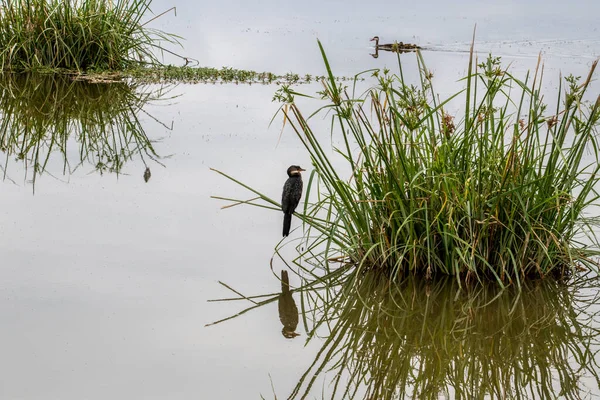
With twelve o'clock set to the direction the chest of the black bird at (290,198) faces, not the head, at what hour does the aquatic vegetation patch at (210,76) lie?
The aquatic vegetation patch is roughly at 10 o'clock from the black bird.

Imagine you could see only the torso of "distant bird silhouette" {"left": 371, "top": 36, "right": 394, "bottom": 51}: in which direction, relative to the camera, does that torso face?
to the viewer's left

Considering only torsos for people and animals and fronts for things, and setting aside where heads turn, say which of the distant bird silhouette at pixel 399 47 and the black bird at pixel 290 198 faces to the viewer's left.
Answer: the distant bird silhouette

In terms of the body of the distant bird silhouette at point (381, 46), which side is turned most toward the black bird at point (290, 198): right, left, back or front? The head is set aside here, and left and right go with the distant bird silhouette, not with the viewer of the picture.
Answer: left

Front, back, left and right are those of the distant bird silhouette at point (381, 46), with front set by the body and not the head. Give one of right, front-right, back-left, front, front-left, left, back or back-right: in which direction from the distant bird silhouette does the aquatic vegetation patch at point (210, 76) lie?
front-left

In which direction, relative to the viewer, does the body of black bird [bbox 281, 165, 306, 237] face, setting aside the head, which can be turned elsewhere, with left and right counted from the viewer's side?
facing away from the viewer and to the right of the viewer

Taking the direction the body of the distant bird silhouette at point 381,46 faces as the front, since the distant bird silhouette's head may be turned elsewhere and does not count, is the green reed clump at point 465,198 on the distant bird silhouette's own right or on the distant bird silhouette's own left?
on the distant bird silhouette's own left

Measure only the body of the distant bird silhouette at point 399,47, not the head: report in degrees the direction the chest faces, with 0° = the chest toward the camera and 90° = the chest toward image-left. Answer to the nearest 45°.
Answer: approximately 90°

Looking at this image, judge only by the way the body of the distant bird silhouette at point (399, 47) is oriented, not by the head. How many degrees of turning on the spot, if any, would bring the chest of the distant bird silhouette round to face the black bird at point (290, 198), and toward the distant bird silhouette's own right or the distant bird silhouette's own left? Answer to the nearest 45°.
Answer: approximately 90° to the distant bird silhouette's own left
